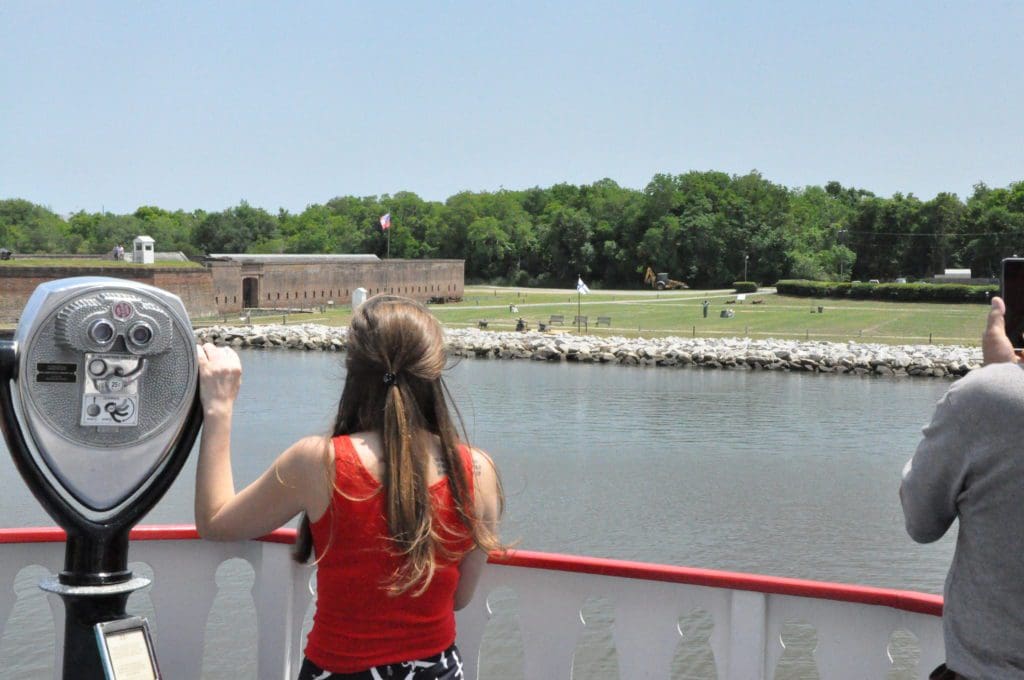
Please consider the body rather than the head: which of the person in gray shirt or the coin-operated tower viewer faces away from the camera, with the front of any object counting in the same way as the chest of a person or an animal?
the person in gray shirt

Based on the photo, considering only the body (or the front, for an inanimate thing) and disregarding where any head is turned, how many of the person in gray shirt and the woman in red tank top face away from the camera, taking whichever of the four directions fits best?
2

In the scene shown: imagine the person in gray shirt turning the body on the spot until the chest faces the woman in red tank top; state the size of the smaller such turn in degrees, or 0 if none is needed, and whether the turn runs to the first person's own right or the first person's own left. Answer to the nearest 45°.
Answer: approximately 90° to the first person's own left

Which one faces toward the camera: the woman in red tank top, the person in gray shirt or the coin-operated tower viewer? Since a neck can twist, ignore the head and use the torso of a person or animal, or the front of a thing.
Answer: the coin-operated tower viewer

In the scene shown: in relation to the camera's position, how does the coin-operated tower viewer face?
facing the viewer

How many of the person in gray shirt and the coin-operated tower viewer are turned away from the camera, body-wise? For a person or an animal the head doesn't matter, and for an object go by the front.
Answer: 1

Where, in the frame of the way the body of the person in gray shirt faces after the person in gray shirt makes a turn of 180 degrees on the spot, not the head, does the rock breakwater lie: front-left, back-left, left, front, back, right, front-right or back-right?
back

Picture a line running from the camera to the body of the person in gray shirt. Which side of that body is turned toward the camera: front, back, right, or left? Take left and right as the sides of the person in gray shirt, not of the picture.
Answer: back

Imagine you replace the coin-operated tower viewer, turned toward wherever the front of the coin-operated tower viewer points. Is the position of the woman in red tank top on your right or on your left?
on your left

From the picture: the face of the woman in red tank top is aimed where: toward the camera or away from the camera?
away from the camera

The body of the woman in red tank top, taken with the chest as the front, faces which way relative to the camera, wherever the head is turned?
away from the camera
